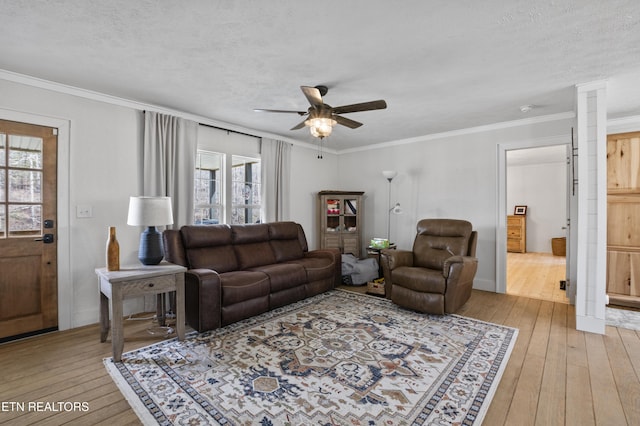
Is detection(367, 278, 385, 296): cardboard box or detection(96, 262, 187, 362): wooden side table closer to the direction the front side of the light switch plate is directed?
the wooden side table

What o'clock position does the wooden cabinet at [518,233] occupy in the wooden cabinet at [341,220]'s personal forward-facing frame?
the wooden cabinet at [518,233] is roughly at 8 o'clock from the wooden cabinet at [341,220].

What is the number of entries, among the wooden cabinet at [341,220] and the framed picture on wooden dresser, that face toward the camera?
2

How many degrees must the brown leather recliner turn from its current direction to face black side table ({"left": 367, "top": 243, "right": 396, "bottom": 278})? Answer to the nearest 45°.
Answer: approximately 90° to its right

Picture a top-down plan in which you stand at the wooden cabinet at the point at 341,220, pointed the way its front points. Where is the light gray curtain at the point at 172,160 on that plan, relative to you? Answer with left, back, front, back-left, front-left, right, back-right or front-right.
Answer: front-right

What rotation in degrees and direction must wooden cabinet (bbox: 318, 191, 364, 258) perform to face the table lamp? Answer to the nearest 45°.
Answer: approximately 45° to its right

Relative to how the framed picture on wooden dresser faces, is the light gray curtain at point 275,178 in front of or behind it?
in front

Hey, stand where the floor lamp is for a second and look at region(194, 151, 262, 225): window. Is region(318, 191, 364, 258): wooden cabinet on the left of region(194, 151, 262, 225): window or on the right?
right

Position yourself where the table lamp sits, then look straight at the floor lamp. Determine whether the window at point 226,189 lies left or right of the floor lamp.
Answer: left

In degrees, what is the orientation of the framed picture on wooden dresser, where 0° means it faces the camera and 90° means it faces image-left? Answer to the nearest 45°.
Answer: approximately 0°

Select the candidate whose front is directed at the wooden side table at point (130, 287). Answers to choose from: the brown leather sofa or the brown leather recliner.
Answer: the brown leather recliner

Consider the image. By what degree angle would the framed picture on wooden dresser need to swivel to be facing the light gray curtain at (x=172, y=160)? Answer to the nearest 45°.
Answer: approximately 45° to its right
